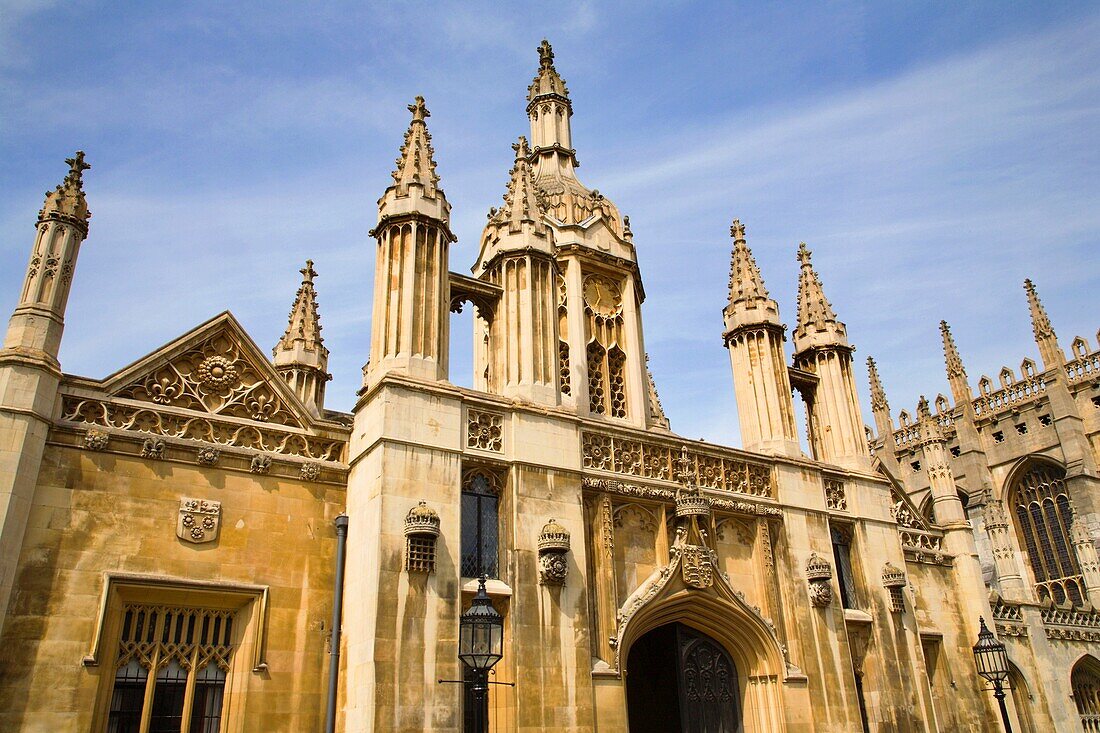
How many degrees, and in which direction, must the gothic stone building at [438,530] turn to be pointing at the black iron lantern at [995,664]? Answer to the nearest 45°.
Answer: approximately 45° to its left

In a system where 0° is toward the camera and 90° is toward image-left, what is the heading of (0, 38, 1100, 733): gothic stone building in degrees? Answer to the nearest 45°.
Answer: approximately 315°

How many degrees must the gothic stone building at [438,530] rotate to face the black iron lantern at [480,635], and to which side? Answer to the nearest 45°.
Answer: approximately 45° to its right
